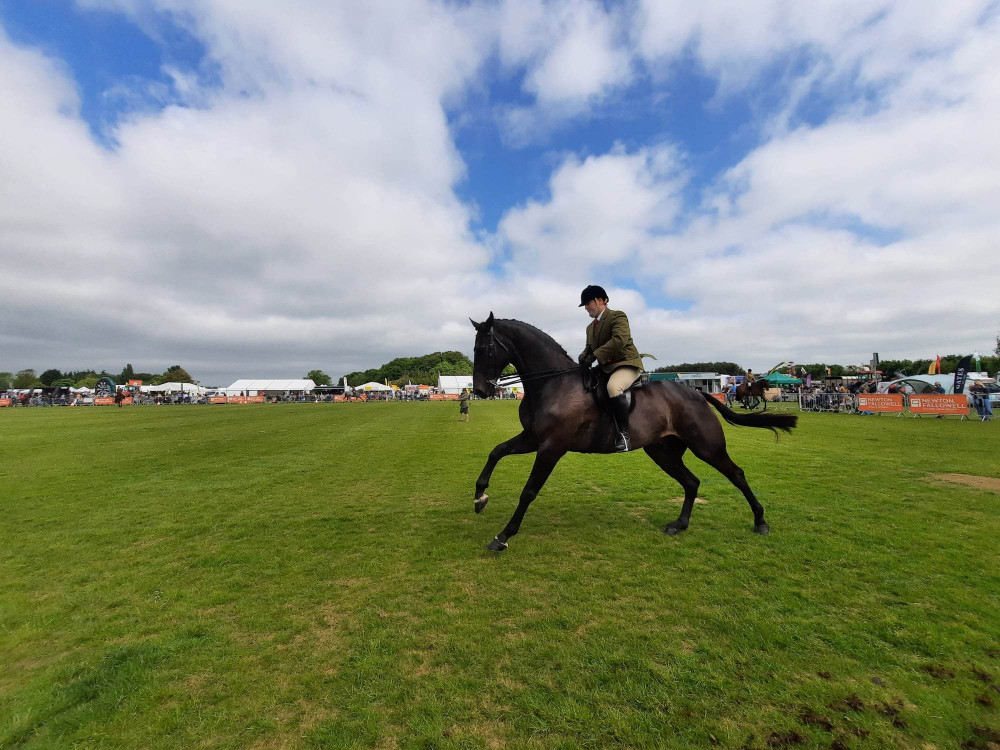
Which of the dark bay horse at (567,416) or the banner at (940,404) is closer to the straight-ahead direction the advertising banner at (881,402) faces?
the dark bay horse

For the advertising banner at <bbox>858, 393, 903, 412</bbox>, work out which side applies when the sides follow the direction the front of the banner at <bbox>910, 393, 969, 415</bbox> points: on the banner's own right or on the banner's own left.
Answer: on the banner's own right

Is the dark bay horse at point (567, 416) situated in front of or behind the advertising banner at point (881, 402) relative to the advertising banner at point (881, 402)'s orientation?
in front

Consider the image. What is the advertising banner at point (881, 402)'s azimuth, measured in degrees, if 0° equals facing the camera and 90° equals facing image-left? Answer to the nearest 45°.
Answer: approximately 0°

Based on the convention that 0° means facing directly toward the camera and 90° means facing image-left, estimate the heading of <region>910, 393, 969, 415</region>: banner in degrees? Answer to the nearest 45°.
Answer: approximately 0°

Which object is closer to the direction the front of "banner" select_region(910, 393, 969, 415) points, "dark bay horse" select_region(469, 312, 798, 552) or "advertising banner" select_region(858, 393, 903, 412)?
the dark bay horse

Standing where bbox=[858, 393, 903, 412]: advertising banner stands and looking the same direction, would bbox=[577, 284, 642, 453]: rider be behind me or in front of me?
in front

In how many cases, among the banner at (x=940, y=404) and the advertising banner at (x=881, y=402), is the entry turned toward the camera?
2

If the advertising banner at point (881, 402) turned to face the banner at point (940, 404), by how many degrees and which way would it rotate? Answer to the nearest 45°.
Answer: approximately 45° to its left
